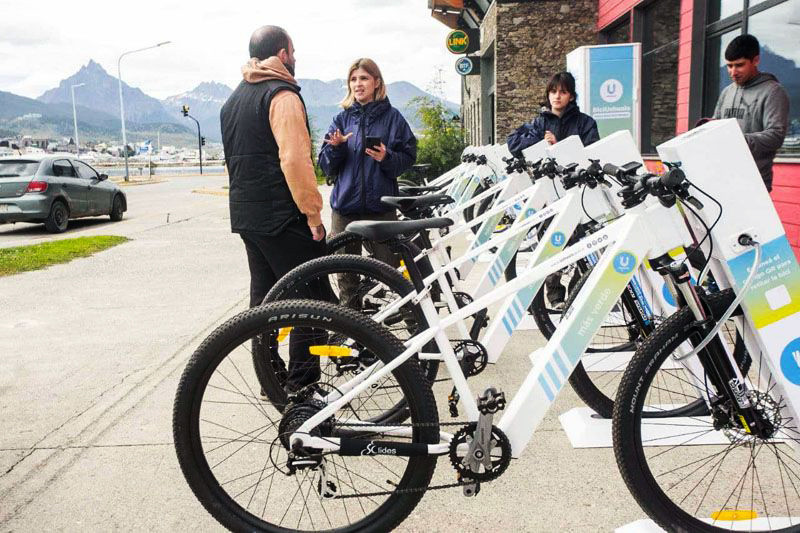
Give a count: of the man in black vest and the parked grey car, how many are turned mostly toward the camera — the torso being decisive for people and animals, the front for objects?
0

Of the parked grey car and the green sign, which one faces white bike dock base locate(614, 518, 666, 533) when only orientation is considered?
the green sign

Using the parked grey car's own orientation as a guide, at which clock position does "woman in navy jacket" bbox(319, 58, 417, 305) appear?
The woman in navy jacket is roughly at 4 o'clock from the parked grey car.

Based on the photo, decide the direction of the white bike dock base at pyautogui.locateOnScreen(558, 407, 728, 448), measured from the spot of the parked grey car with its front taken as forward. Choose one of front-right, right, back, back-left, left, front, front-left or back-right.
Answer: back-right

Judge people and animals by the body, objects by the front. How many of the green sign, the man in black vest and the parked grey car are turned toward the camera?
1

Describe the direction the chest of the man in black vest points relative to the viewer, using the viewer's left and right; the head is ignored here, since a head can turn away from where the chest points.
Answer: facing away from the viewer and to the right of the viewer

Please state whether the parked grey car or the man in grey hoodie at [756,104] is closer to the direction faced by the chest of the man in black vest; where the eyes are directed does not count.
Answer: the man in grey hoodie

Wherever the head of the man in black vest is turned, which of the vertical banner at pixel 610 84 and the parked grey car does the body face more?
the vertical banner

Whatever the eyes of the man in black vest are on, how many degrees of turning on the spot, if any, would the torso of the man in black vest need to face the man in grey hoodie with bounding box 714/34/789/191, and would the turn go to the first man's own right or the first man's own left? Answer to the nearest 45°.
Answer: approximately 45° to the first man's own right

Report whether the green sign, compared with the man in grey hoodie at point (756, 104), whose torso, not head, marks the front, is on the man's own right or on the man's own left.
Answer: on the man's own right

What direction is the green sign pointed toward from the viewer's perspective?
toward the camera

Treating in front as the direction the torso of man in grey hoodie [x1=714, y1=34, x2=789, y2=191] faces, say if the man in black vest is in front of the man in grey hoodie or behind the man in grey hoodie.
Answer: in front

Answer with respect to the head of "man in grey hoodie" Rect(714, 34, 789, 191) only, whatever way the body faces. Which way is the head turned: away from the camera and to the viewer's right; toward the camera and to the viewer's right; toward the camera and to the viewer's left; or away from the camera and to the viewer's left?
toward the camera and to the viewer's left

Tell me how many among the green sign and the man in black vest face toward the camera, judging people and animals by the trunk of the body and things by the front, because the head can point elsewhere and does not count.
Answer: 1

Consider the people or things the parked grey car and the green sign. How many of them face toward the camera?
1

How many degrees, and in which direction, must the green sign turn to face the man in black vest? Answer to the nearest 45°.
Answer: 0° — it already faces them

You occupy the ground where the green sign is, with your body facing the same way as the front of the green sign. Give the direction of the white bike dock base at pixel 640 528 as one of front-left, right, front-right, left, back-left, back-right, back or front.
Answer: front

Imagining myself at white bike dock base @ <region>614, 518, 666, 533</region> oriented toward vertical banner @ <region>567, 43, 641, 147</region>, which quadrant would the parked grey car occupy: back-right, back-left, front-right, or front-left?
front-left
